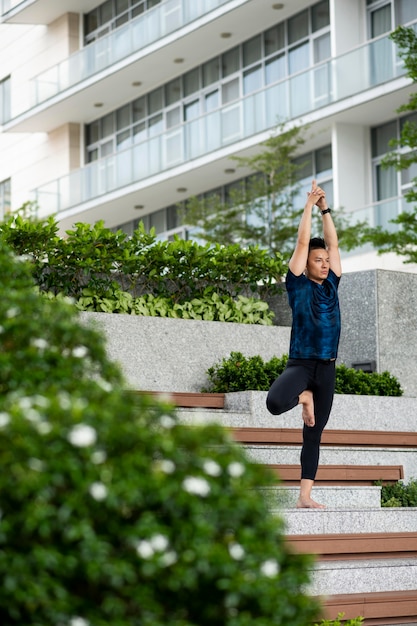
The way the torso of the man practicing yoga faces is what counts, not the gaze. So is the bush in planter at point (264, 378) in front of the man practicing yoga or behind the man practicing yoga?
behind

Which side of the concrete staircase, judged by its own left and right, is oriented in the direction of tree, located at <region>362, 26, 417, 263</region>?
back

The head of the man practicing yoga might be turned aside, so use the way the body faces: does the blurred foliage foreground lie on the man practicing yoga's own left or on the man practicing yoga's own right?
on the man practicing yoga's own right

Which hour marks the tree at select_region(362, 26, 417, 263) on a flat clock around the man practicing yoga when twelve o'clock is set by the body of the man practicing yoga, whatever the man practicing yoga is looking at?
The tree is roughly at 8 o'clock from the man practicing yoga.

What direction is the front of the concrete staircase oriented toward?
toward the camera

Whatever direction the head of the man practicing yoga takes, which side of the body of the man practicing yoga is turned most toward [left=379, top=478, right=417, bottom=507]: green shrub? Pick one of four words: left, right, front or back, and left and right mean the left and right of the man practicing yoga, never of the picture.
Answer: left

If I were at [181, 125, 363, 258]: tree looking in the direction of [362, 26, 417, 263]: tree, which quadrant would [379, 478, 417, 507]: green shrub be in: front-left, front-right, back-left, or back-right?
front-right

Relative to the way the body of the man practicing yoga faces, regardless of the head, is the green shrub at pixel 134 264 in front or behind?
behind

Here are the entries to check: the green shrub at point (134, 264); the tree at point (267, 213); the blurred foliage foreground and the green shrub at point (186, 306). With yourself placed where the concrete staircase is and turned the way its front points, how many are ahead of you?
1

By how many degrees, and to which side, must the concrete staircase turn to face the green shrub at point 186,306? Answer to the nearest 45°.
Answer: approximately 135° to its right

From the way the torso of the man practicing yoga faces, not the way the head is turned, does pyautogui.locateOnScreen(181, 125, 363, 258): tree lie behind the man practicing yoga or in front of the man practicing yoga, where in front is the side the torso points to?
behind
